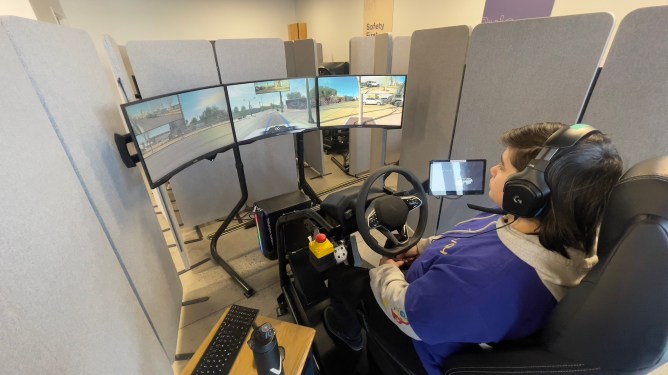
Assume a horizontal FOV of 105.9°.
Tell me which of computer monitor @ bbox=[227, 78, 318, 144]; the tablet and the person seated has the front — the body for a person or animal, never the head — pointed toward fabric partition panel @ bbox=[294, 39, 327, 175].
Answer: the person seated

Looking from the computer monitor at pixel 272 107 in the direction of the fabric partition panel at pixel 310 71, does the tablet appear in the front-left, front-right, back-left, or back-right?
back-right

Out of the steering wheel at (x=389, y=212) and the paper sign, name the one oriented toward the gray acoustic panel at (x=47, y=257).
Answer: the paper sign

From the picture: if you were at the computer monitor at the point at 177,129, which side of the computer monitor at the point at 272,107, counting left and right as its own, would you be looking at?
right

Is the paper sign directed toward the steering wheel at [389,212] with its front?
yes

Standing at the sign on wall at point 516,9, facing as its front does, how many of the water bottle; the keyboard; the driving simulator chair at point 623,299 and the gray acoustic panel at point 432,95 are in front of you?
4

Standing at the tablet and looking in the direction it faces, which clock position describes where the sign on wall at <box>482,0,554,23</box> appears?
The sign on wall is roughly at 6 o'clock from the tablet.

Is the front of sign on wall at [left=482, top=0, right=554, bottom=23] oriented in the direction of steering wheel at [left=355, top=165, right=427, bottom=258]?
yes

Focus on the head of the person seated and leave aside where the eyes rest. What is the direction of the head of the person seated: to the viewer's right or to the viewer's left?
to the viewer's left

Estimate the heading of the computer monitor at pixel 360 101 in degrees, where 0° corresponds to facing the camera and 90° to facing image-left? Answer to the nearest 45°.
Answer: approximately 0°

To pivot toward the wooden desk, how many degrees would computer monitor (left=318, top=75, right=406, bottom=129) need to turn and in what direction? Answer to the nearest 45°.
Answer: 0° — it already faces it

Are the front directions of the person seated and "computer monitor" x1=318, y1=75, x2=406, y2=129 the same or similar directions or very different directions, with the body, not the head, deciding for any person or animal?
very different directions

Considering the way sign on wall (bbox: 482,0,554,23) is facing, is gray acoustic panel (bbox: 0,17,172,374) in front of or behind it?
in front

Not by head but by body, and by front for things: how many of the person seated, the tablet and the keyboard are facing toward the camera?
1
